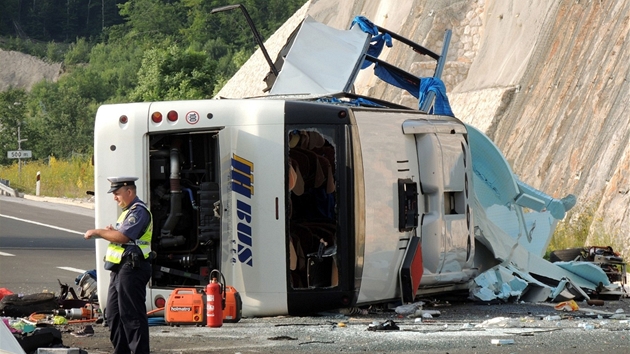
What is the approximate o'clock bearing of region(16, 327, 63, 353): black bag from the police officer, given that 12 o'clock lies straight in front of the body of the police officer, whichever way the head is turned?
The black bag is roughly at 1 o'clock from the police officer.

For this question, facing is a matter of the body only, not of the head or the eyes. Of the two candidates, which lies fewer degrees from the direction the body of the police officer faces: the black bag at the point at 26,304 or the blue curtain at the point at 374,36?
the black bag

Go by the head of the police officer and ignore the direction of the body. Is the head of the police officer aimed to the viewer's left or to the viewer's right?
to the viewer's left

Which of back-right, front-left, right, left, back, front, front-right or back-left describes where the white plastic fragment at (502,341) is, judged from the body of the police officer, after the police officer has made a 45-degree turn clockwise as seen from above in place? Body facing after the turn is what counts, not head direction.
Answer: back-right

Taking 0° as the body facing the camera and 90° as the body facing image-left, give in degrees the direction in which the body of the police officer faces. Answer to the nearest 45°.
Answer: approximately 90°

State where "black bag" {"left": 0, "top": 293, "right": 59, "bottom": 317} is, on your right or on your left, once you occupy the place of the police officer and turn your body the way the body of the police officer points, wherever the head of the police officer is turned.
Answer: on your right
